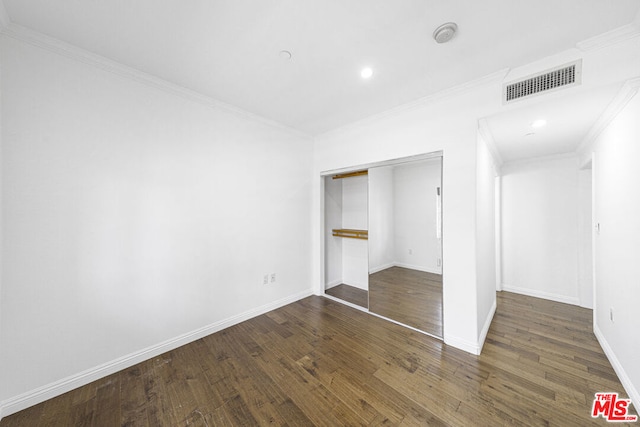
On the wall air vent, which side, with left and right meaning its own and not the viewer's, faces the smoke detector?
front

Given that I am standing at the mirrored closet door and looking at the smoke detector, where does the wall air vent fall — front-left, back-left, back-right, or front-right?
front-left

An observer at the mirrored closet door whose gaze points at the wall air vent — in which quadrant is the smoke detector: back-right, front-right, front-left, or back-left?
front-right

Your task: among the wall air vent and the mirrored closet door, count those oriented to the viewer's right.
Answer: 0
